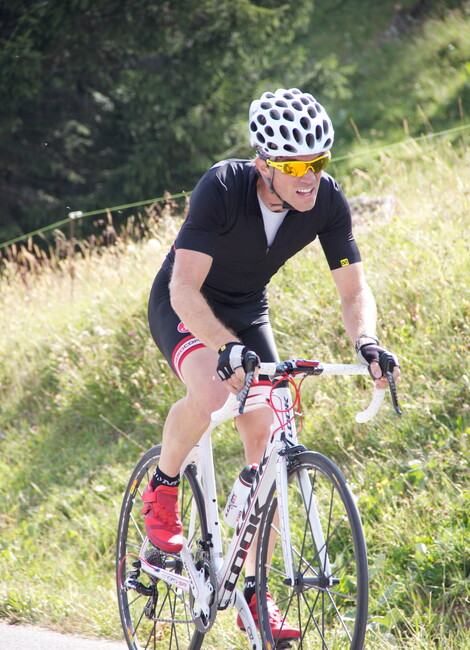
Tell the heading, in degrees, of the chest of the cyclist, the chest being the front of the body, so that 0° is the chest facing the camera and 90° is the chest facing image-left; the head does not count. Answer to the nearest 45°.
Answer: approximately 315°
